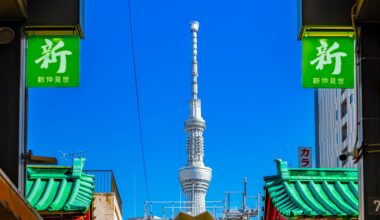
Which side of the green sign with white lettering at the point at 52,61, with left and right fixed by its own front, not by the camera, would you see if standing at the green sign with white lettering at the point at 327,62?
left

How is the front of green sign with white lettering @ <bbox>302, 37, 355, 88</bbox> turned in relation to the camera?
facing the viewer

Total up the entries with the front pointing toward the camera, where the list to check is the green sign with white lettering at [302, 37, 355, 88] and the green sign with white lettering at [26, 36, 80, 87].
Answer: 2

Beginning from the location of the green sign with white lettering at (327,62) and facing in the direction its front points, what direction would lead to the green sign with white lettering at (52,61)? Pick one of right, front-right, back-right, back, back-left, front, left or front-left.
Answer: right
